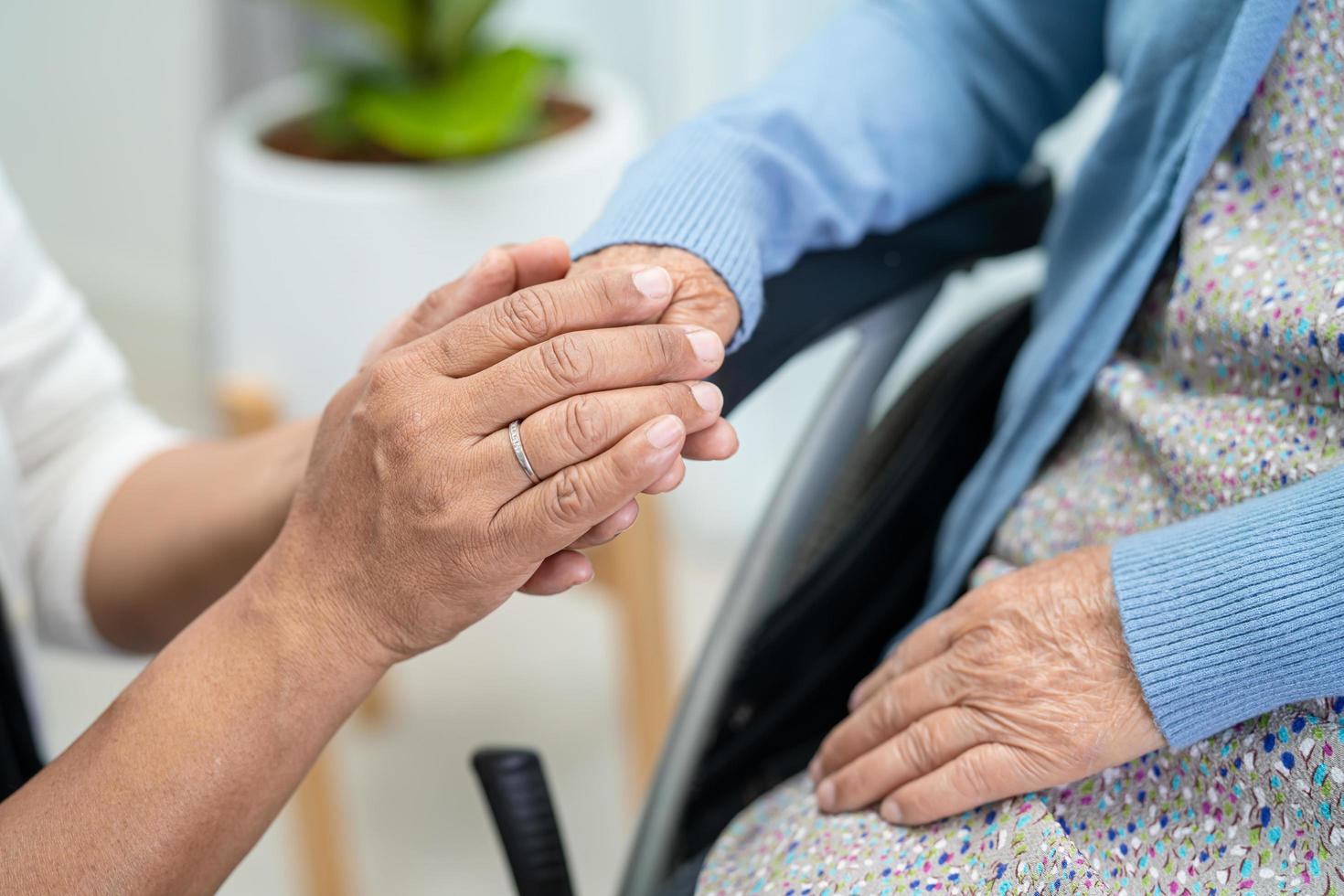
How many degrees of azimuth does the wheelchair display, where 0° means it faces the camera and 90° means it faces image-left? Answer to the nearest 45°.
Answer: approximately 45°

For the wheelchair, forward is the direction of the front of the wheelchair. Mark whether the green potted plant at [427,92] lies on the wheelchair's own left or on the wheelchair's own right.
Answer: on the wheelchair's own right

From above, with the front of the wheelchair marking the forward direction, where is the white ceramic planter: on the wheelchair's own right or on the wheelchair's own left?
on the wheelchair's own right
